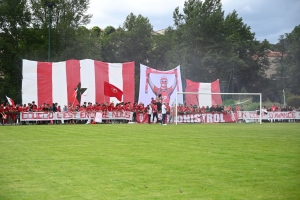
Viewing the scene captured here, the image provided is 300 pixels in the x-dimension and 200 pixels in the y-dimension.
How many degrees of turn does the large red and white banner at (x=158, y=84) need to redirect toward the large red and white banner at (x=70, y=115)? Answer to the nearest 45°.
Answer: approximately 45° to its right

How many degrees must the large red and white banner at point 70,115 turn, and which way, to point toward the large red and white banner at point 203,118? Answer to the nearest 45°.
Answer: approximately 90° to its left

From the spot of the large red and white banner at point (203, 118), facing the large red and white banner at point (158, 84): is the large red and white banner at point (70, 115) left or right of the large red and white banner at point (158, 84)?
left

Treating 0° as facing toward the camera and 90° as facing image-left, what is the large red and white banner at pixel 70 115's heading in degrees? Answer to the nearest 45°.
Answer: approximately 0°

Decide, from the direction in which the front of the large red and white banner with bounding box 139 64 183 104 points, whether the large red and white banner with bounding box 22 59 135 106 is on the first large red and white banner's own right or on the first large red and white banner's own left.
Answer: on the first large red and white banner's own right

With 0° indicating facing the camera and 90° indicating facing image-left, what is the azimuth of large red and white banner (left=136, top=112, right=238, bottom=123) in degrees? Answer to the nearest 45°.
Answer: approximately 0°
